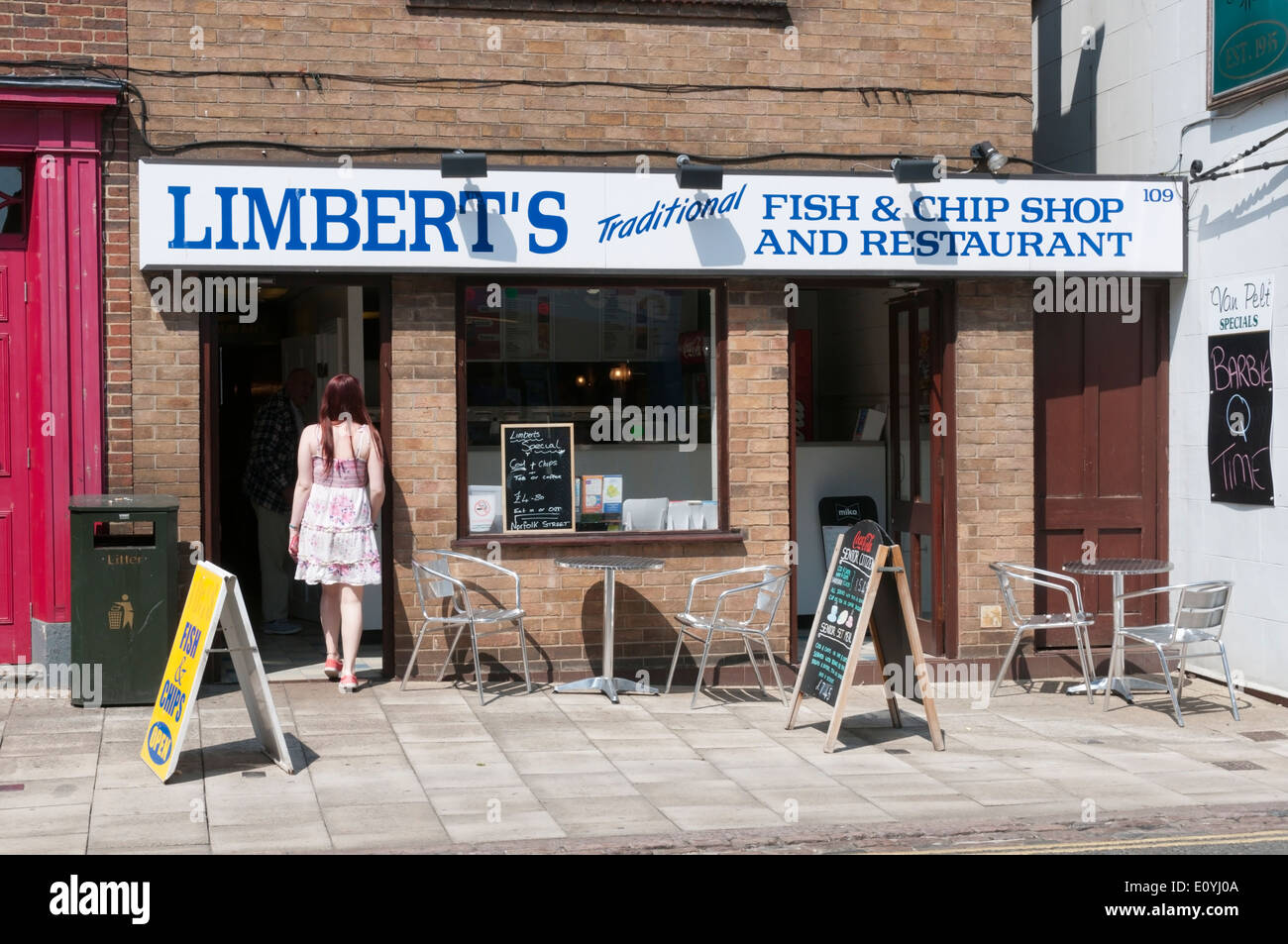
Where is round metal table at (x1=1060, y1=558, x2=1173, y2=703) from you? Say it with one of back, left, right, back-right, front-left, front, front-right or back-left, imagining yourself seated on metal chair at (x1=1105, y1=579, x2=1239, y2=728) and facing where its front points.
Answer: front

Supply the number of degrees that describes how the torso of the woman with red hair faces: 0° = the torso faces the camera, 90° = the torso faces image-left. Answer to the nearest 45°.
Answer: approximately 180°

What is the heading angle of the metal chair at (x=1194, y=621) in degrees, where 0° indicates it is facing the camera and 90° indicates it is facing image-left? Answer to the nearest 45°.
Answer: approximately 135°

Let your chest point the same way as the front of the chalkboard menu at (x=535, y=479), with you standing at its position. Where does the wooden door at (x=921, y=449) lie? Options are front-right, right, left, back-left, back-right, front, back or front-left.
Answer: left

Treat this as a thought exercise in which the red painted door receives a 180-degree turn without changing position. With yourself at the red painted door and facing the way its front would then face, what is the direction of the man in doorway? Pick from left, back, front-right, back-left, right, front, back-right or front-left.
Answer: front-right

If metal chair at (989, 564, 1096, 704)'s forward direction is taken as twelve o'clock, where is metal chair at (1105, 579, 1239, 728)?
metal chair at (1105, 579, 1239, 728) is roughly at 1 o'clock from metal chair at (989, 564, 1096, 704).

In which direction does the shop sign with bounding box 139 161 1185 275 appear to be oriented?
toward the camera

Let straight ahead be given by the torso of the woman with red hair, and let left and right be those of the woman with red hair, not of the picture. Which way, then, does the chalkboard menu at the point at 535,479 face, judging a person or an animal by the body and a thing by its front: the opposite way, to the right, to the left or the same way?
the opposite way

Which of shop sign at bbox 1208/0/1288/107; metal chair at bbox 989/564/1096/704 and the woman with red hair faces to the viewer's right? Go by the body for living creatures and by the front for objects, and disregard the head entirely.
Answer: the metal chair

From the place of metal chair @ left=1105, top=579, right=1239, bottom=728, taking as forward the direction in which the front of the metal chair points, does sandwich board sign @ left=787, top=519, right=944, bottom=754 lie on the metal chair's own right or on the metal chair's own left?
on the metal chair's own left

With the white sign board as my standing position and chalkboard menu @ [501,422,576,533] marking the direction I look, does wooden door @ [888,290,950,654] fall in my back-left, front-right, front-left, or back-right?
front-right

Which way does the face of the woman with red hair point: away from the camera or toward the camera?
away from the camera

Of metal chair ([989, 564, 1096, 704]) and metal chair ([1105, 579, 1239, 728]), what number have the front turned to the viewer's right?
1

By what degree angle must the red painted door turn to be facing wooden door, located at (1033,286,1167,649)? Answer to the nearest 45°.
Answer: approximately 90° to its left
